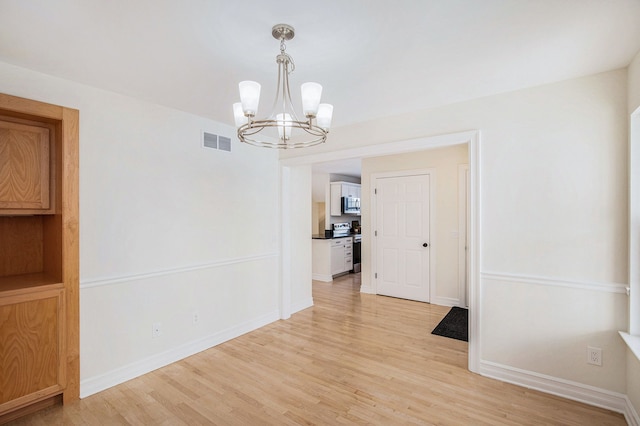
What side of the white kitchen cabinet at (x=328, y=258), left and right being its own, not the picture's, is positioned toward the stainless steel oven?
left

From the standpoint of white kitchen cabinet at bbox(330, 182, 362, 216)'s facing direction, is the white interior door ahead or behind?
ahead

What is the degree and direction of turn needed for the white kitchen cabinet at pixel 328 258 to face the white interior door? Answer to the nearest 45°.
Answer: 0° — it already faces it

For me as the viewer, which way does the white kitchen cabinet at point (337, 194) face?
facing the viewer and to the right of the viewer

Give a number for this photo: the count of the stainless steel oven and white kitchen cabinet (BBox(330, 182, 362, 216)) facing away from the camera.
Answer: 0

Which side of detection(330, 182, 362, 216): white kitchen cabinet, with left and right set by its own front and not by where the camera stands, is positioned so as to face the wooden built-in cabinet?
right

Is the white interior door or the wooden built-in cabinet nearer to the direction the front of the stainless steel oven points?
the white interior door

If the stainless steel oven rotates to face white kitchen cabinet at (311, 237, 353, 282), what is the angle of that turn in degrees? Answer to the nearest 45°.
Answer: approximately 90° to its right
